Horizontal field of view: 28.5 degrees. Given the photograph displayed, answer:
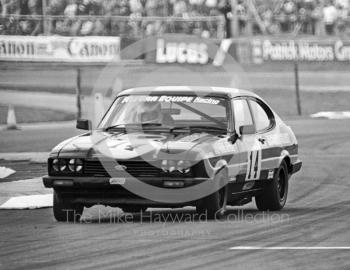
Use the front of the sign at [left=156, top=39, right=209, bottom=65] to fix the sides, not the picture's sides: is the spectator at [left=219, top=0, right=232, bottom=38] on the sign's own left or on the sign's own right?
on the sign's own left

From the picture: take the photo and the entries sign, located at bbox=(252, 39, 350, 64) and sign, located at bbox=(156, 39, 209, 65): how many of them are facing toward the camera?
2

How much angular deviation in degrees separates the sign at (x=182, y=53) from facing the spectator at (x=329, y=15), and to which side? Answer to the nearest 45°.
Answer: approximately 90° to its left

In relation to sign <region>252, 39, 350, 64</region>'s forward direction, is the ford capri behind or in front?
in front

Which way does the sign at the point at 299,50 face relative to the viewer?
toward the camera

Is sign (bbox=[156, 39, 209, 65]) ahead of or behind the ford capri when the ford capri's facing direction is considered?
behind

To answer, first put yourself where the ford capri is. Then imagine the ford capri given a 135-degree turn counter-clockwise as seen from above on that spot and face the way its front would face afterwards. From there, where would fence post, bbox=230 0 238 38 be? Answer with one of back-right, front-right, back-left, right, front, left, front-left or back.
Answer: left

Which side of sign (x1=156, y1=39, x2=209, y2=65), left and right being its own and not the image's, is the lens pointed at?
front

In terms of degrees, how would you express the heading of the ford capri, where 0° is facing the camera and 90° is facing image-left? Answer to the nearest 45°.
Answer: approximately 45°

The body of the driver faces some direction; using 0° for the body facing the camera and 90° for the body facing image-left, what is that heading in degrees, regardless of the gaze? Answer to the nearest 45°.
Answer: approximately 45°
